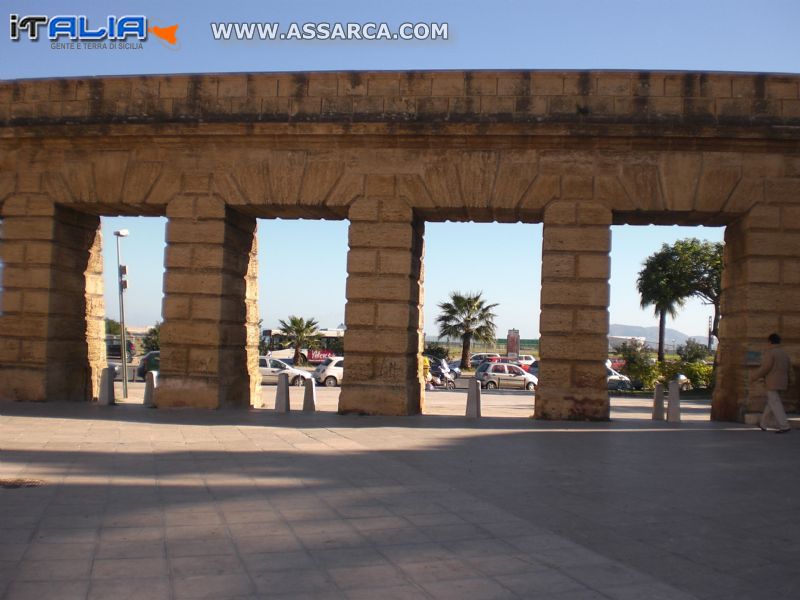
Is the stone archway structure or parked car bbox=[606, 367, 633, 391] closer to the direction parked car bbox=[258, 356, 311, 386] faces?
the parked car

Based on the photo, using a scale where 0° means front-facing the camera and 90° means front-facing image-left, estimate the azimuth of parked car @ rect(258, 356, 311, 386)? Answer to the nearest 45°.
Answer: approximately 270°

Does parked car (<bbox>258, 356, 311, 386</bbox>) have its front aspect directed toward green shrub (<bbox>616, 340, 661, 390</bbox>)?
yes

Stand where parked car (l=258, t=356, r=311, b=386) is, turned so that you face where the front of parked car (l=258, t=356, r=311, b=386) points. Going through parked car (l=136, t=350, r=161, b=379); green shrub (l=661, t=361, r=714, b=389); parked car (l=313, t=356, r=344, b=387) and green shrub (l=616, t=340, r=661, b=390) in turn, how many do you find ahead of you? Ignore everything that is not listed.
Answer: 3

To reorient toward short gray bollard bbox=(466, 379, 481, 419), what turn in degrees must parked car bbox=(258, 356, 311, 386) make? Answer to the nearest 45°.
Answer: approximately 90° to its right

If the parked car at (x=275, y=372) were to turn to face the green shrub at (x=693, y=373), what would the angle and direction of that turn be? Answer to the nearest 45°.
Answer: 0° — it already faces it

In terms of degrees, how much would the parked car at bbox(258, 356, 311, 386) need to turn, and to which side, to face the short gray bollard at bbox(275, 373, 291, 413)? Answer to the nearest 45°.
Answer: approximately 90° to its right

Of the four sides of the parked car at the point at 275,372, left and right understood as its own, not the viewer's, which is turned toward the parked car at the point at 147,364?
back

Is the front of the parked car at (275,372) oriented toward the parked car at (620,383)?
yes

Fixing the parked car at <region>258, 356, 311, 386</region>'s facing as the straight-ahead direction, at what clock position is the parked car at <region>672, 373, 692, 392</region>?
the parked car at <region>672, 373, 692, 392</region> is roughly at 12 o'clock from the parked car at <region>258, 356, 311, 386</region>.

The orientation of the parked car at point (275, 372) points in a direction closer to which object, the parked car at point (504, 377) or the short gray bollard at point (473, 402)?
the parked car

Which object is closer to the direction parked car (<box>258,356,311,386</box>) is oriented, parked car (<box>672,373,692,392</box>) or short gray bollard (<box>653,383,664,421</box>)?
the parked car

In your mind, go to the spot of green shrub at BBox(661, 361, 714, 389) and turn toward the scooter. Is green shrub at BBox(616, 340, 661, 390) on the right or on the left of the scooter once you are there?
right

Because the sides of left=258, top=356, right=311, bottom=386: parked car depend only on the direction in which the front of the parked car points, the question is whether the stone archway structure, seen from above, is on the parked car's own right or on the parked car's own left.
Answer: on the parked car's own right

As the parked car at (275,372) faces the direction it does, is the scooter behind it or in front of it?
in front

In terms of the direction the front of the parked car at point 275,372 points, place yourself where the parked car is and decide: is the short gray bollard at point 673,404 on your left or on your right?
on your right
